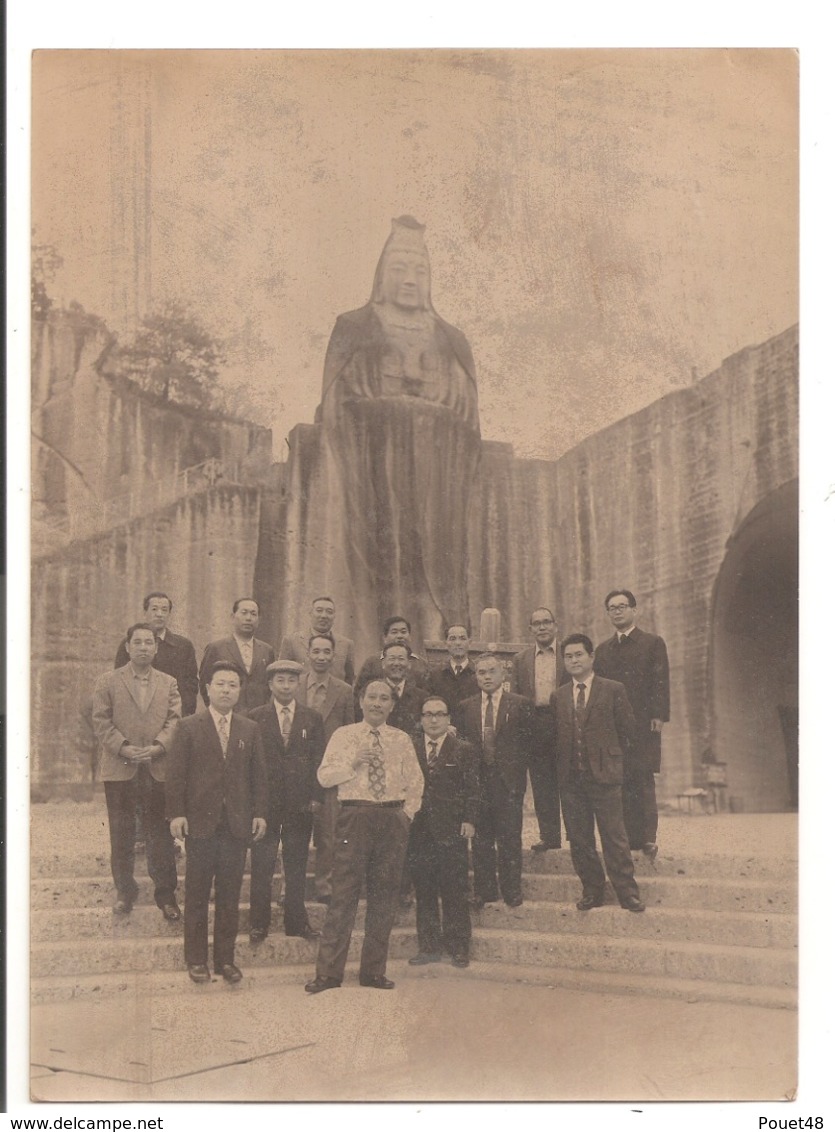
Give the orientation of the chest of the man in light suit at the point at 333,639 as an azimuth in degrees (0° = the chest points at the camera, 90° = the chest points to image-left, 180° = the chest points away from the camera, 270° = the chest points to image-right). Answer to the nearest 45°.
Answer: approximately 0°

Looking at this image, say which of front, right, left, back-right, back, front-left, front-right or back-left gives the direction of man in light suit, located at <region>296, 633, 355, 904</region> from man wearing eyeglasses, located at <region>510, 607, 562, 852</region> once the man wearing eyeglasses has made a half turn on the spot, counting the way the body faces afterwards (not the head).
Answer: left

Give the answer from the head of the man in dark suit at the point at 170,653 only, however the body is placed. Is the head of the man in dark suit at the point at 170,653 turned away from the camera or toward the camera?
toward the camera

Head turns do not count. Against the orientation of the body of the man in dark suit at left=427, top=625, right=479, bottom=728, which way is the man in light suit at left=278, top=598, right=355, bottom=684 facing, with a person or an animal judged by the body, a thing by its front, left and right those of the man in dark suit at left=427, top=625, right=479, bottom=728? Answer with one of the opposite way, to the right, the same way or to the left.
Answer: the same way

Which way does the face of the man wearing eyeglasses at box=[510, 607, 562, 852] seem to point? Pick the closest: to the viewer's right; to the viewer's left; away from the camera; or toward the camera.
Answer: toward the camera

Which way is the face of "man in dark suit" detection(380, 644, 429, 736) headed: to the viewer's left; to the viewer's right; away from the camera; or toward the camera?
toward the camera

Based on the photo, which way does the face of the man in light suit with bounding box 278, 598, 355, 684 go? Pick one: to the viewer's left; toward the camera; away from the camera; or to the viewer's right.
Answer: toward the camera

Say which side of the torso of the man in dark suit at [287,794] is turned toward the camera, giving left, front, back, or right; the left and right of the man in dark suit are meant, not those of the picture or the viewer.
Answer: front

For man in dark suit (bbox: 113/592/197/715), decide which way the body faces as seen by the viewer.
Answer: toward the camera

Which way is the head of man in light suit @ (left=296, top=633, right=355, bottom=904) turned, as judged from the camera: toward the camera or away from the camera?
toward the camera
